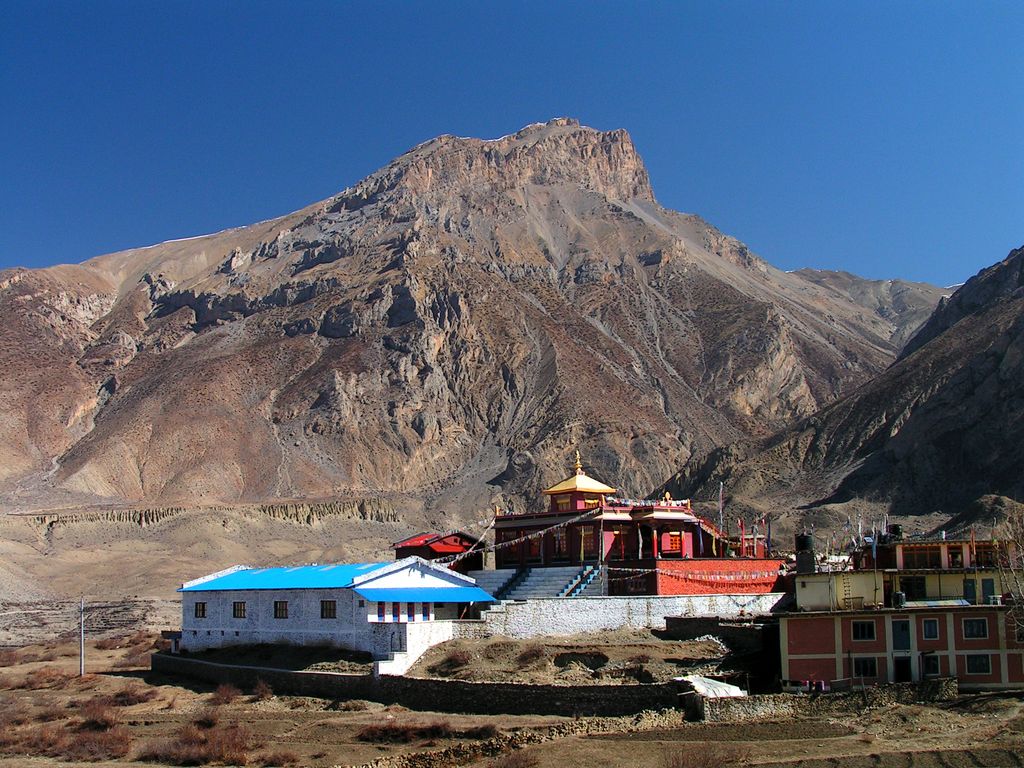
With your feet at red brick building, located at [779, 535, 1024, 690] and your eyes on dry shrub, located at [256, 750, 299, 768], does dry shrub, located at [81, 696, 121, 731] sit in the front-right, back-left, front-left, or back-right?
front-right

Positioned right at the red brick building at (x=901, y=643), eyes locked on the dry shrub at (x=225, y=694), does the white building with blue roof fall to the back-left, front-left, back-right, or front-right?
front-right

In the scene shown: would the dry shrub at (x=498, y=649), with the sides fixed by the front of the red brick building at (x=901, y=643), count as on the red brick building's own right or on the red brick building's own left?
on the red brick building's own right

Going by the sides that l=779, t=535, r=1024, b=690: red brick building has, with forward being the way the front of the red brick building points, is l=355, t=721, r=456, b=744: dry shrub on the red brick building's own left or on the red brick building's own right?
on the red brick building's own right

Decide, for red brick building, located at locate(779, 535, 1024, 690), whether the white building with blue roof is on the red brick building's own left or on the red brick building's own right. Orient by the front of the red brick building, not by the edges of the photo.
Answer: on the red brick building's own right

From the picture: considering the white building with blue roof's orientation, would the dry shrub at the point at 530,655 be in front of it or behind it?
in front

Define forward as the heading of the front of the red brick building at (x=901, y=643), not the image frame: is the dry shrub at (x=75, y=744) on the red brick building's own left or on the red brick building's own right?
on the red brick building's own right

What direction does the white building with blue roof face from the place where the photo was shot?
facing the viewer and to the right of the viewer

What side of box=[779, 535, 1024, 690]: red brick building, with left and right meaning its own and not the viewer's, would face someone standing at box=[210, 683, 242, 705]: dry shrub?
right

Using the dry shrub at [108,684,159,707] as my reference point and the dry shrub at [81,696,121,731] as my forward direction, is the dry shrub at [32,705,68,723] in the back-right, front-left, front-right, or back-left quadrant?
front-right

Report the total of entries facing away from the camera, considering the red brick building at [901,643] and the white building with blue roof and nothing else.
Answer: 0

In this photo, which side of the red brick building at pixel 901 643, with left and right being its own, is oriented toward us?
front

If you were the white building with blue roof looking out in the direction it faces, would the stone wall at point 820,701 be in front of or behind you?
in front

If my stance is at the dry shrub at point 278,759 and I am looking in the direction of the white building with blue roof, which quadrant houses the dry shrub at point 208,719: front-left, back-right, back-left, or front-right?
front-left
